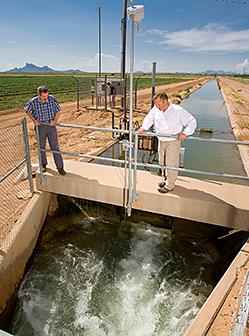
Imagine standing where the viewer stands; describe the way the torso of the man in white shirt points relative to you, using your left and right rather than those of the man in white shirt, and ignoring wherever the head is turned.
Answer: facing the viewer and to the left of the viewer
